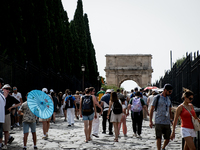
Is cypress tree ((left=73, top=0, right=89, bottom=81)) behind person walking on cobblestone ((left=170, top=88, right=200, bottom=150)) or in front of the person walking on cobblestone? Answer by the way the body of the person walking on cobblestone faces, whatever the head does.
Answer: behind

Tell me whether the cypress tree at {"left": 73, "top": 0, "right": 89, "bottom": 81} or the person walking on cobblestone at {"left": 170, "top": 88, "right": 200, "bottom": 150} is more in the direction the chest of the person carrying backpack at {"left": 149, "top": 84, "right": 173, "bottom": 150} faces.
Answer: the person walking on cobblestone

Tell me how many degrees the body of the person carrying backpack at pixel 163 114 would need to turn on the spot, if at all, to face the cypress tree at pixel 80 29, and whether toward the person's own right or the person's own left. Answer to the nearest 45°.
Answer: approximately 135° to the person's own left

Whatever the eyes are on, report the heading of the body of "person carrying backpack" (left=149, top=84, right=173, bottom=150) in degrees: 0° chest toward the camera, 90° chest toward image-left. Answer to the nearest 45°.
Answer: approximately 315°

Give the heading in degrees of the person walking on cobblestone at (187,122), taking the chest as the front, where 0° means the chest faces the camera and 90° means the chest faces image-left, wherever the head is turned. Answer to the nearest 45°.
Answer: approximately 315°

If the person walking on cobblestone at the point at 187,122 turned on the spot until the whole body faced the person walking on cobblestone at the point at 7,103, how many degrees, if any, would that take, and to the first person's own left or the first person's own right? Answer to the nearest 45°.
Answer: approximately 135° to the first person's own right
